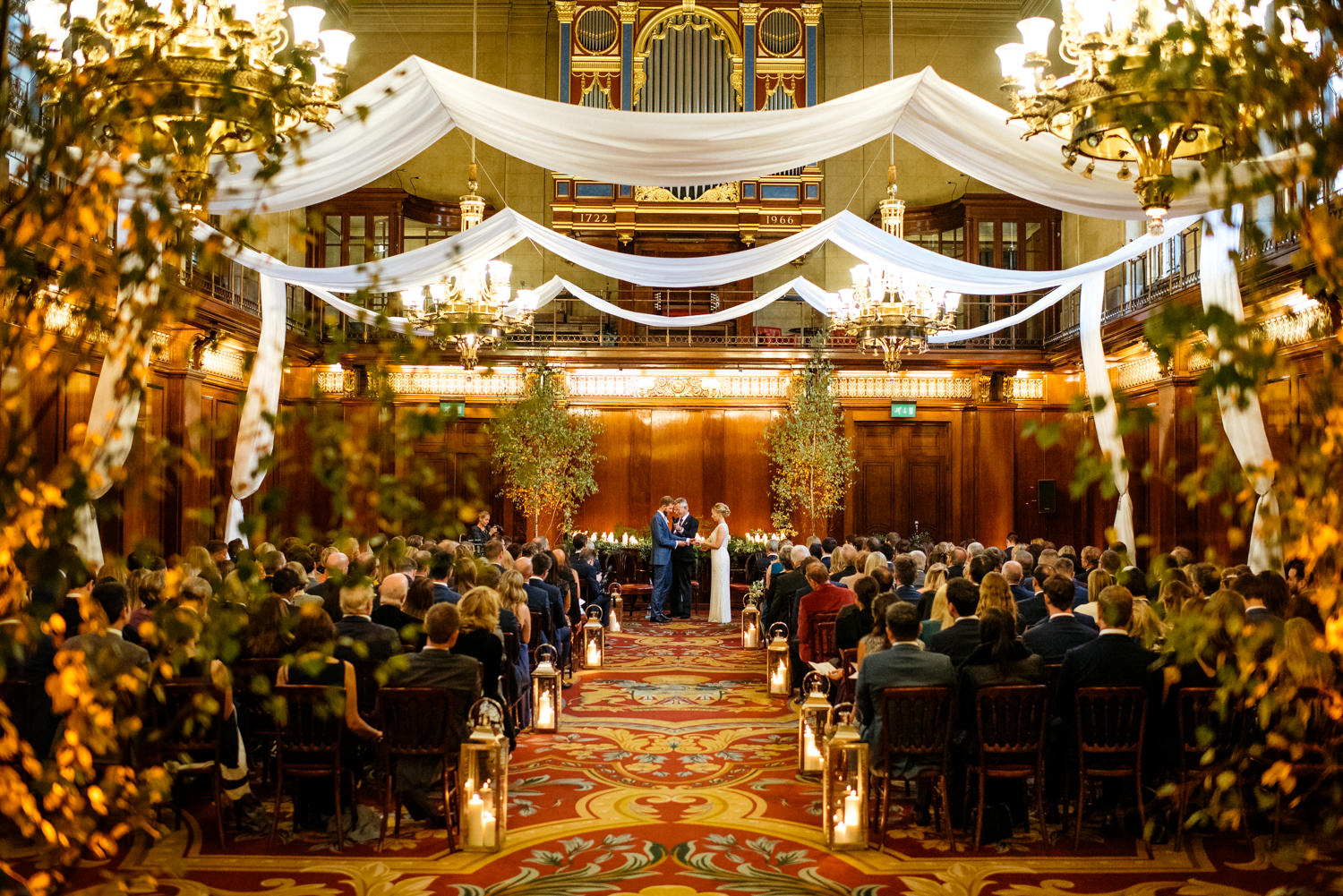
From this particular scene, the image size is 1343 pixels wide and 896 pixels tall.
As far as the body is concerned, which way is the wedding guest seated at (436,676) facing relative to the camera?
away from the camera

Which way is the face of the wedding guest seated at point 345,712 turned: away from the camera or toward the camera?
away from the camera

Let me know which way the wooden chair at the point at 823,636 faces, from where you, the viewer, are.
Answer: facing away from the viewer

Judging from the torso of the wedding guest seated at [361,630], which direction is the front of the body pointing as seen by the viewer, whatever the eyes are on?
away from the camera

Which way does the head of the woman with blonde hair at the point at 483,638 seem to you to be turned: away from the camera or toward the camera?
away from the camera

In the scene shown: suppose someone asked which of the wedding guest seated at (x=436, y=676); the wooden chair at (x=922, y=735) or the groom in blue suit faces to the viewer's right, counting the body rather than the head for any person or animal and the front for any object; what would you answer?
the groom in blue suit

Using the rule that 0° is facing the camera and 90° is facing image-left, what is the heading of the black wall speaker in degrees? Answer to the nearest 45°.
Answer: approximately 0°

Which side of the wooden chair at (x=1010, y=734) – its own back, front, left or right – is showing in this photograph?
back

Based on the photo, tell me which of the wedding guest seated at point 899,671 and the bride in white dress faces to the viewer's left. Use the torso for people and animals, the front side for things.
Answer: the bride in white dress

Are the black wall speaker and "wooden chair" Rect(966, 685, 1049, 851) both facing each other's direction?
yes

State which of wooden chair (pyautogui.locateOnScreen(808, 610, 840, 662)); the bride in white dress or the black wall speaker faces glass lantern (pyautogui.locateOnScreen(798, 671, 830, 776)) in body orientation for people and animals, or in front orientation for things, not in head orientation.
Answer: the black wall speaker
